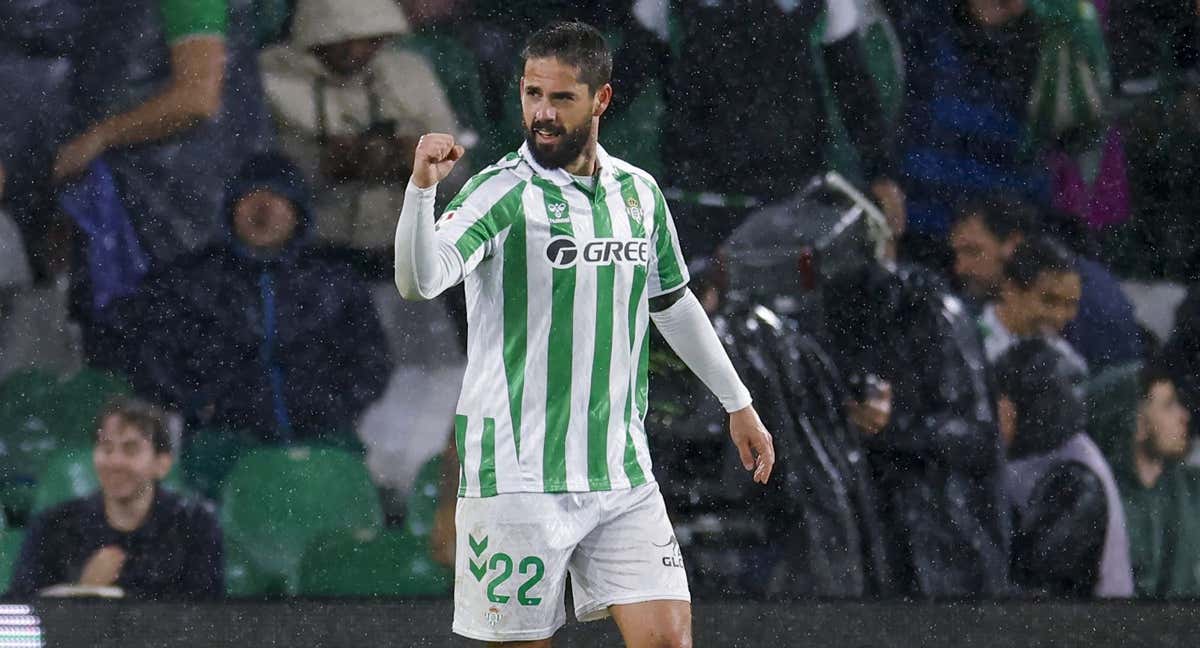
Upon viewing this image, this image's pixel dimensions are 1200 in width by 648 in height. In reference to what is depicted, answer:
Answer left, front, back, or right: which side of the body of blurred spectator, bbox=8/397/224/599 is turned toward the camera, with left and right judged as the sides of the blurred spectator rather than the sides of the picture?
front

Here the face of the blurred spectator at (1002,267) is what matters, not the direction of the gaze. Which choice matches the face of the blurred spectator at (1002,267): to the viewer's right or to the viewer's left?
to the viewer's left

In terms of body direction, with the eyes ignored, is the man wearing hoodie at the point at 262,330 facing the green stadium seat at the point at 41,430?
no

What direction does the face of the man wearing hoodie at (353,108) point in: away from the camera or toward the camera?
toward the camera

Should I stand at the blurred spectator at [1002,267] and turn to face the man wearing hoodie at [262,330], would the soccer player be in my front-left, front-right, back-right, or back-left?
front-left

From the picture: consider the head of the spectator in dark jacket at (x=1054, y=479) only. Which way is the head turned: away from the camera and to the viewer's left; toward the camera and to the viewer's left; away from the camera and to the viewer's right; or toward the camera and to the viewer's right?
away from the camera and to the viewer's left

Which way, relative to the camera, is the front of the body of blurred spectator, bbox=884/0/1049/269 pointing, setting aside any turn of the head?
toward the camera

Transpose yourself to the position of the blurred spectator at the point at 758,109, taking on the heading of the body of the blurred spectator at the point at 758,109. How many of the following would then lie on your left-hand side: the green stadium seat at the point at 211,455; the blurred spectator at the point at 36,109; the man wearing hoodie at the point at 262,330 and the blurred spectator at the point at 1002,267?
1

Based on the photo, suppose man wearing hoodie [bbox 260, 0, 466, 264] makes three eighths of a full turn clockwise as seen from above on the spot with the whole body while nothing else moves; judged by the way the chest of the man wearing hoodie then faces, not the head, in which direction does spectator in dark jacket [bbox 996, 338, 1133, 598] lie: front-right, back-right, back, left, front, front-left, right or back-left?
back-right

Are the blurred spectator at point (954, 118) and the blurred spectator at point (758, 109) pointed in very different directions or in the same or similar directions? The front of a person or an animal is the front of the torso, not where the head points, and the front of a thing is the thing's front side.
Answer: same or similar directions

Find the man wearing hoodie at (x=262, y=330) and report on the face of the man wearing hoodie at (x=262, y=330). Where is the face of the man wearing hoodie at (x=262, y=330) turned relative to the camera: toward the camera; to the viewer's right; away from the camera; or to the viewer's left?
toward the camera

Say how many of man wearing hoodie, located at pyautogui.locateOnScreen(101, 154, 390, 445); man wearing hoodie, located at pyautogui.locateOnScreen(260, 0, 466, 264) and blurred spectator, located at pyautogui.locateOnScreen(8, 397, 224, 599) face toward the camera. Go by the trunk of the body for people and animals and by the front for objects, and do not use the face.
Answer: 3

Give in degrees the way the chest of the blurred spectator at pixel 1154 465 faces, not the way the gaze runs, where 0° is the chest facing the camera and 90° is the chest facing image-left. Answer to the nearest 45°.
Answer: approximately 315°
